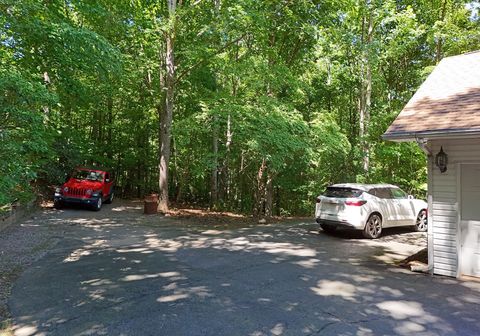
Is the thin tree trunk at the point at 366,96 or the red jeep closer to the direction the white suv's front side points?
the thin tree trunk

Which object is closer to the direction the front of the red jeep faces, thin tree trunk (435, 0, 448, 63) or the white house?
the white house

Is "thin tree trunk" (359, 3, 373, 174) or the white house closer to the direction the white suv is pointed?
the thin tree trunk

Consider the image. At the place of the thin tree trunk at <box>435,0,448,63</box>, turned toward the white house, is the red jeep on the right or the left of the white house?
right

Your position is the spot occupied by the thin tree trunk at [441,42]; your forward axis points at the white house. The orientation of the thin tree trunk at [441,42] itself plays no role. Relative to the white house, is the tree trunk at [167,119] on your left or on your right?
right

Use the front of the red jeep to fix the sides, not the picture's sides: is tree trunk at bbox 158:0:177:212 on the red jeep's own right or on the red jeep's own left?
on the red jeep's own left

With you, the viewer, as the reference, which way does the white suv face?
facing away from the viewer and to the right of the viewer

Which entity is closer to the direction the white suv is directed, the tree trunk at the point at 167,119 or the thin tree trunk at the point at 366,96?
the thin tree trunk

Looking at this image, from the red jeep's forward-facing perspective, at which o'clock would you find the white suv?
The white suv is roughly at 9 o'clock from the red jeep.

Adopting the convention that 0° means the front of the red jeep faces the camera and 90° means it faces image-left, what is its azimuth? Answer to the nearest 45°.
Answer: approximately 45°

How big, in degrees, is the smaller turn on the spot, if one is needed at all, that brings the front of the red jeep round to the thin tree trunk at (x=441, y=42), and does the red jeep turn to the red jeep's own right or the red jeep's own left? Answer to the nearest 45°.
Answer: approximately 135° to the red jeep's own left

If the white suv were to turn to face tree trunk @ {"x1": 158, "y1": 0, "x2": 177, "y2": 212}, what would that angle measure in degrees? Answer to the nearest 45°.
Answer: approximately 135° to its left

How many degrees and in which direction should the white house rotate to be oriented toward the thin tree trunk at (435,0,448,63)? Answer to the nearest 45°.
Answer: approximately 180°
